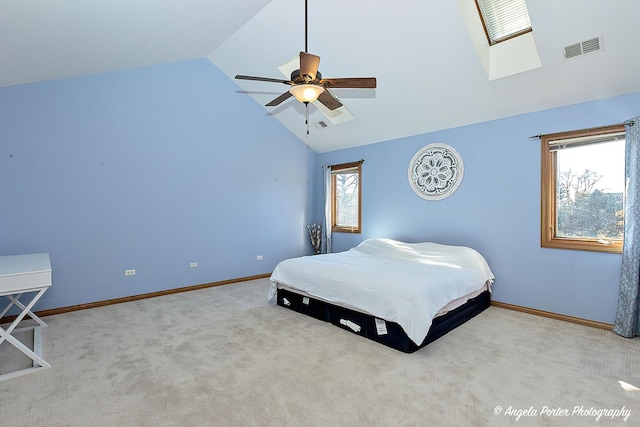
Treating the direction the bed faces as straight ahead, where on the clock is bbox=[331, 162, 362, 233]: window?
The window is roughly at 4 o'clock from the bed.

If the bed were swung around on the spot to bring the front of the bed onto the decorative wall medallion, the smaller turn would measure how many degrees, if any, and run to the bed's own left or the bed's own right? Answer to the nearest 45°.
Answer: approximately 180°

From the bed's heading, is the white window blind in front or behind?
behind

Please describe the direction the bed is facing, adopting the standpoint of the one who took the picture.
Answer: facing the viewer and to the left of the viewer

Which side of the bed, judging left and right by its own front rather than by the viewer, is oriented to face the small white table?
front
